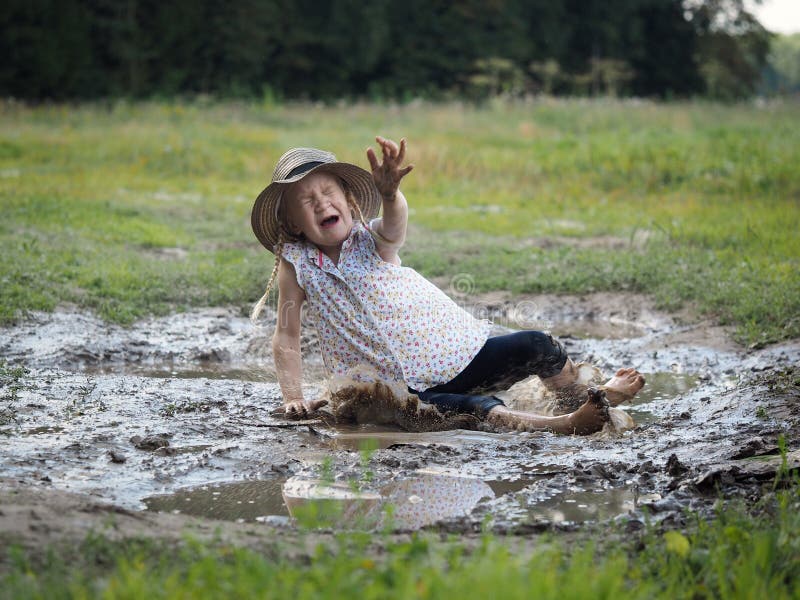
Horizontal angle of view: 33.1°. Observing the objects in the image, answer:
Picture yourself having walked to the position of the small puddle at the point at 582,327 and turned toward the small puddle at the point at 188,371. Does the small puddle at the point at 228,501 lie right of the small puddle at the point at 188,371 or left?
left

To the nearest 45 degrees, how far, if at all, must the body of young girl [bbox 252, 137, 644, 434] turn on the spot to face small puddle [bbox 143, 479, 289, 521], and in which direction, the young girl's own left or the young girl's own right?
approximately 45° to the young girl's own right

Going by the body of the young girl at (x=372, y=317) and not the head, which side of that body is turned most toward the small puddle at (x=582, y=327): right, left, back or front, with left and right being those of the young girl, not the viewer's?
left

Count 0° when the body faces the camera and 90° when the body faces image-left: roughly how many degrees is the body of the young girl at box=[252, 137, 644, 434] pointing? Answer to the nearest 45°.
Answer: approximately 315°
